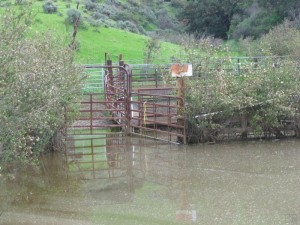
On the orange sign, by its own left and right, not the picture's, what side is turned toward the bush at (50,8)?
back

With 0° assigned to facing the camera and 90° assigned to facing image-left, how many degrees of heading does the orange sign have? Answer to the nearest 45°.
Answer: approximately 0°

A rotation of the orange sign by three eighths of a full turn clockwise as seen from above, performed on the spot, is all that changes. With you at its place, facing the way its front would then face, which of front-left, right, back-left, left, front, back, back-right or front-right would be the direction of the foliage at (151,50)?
front-right
